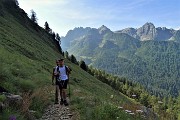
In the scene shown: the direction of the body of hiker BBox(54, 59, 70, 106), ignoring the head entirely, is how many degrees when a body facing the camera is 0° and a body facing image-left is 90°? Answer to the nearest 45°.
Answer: approximately 0°
